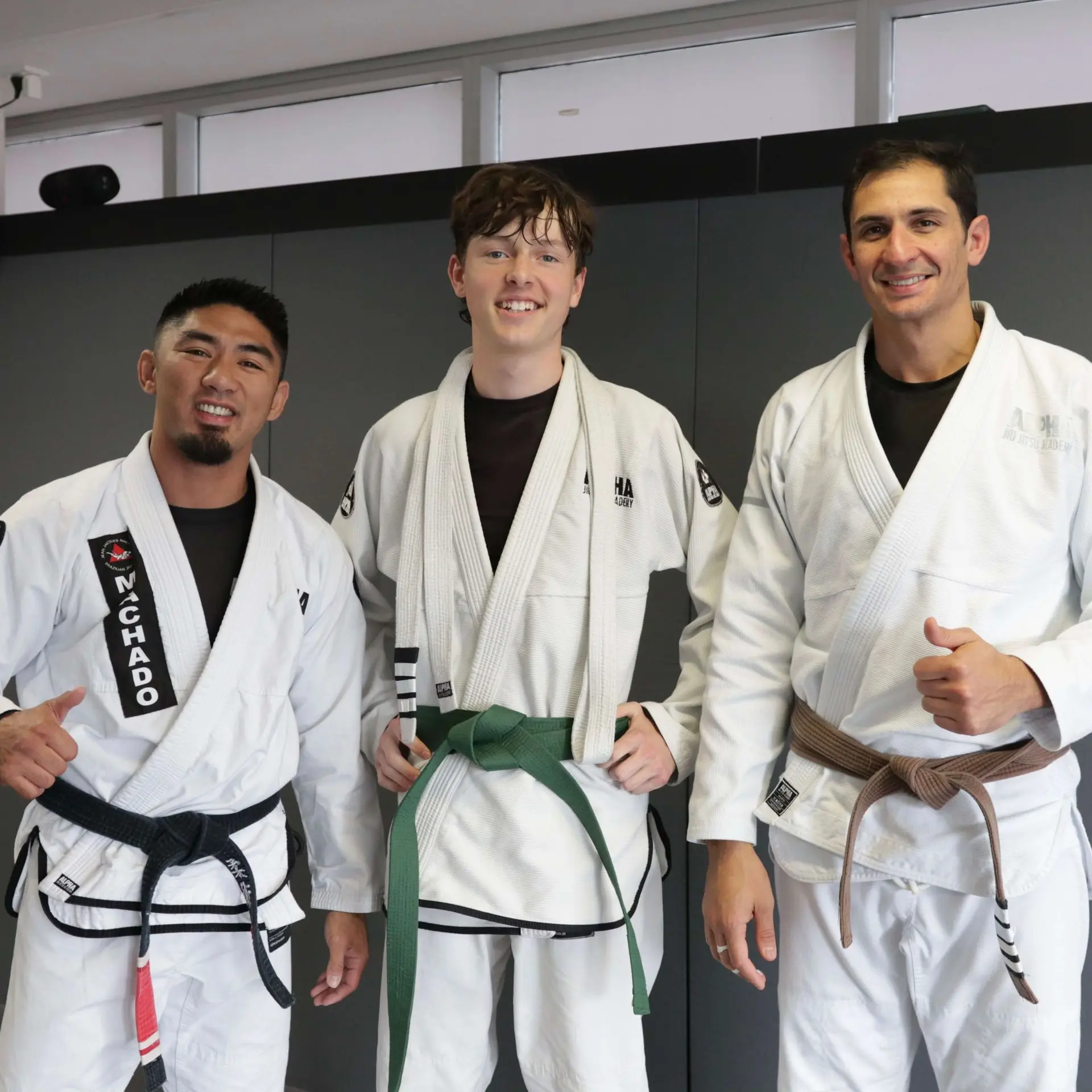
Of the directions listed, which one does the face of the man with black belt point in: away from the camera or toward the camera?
toward the camera

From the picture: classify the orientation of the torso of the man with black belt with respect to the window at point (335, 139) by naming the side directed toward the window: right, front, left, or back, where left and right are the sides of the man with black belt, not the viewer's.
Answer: back

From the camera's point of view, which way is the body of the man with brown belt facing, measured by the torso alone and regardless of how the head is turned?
toward the camera

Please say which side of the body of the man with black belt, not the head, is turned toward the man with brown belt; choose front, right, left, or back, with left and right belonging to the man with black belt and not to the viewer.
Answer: left

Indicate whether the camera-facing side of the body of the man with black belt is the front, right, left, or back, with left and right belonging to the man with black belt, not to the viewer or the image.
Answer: front

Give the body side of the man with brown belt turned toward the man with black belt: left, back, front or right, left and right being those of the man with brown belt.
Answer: right

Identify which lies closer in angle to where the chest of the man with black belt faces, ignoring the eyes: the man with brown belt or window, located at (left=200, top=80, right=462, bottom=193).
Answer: the man with brown belt

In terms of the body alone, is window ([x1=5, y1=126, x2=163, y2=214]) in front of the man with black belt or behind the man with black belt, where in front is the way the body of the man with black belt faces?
behind

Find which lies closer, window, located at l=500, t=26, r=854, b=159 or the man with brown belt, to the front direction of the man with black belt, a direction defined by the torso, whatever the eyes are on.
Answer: the man with brown belt

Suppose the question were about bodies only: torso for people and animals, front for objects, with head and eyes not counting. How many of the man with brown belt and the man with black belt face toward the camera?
2

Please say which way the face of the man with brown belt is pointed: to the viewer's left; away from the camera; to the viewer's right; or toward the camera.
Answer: toward the camera
